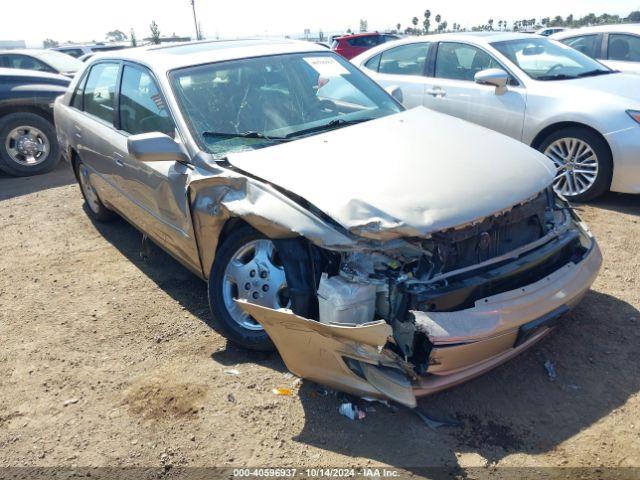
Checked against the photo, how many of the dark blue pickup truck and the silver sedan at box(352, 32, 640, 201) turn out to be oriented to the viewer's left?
0

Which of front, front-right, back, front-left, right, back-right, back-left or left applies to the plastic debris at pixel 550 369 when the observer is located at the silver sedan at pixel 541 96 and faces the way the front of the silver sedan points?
front-right

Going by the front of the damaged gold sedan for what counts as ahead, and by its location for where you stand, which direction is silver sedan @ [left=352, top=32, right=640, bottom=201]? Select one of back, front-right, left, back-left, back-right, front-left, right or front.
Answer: left

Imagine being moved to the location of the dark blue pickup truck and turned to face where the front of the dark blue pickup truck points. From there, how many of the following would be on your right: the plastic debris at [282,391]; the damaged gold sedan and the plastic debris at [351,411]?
3

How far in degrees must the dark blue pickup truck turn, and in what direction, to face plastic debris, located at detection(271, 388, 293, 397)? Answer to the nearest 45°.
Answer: approximately 90° to its right

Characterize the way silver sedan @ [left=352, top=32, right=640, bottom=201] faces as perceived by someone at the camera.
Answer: facing the viewer and to the right of the viewer

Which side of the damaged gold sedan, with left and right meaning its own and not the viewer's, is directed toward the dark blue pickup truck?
back

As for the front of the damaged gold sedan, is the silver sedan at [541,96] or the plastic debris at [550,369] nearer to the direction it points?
the plastic debris

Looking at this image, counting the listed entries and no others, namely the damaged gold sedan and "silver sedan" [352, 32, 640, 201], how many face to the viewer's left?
0

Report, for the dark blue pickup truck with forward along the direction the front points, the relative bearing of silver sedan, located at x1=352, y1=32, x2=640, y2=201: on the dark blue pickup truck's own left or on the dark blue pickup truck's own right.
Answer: on the dark blue pickup truck's own right

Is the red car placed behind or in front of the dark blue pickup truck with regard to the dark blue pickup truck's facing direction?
in front

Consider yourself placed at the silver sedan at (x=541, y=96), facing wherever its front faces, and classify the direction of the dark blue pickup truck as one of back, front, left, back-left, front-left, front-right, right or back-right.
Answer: back-right

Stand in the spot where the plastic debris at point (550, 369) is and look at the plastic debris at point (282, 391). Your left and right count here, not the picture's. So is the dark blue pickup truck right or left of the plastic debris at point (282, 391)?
right
